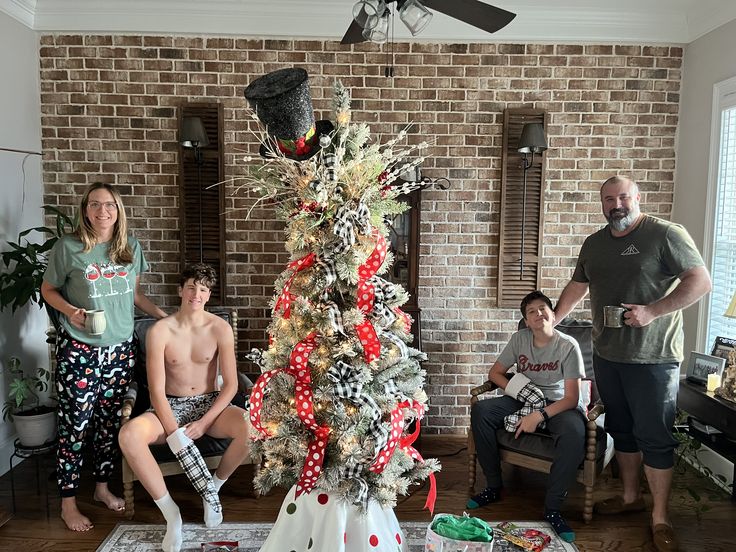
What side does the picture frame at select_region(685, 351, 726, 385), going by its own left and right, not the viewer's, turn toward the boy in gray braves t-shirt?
front

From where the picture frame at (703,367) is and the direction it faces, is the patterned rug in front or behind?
in front

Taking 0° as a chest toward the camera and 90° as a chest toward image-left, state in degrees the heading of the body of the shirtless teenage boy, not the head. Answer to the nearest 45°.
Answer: approximately 0°

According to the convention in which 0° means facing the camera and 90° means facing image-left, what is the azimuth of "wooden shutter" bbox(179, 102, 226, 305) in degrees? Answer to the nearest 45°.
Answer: approximately 0°

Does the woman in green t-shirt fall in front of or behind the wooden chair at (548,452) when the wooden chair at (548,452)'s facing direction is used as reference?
in front

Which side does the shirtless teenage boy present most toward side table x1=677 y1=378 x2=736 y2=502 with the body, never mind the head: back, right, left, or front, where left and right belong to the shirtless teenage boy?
left

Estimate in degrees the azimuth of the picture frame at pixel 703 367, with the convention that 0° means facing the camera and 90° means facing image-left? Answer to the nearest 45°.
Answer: approximately 45°
